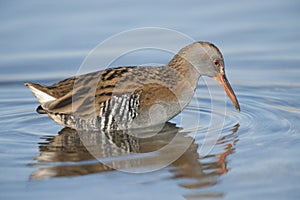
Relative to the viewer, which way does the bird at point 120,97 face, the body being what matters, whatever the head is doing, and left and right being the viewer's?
facing to the right of the viewer
